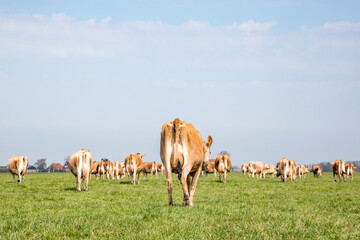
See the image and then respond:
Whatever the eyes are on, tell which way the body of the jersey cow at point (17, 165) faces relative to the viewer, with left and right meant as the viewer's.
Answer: facing away from the viewer and to the left of the viewer

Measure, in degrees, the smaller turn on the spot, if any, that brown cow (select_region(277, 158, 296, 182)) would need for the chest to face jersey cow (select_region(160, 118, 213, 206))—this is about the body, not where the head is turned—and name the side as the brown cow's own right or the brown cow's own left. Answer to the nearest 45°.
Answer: approximately 135° to the brown cow's own left

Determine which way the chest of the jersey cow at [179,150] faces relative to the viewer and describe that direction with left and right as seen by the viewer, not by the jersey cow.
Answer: facing away from the viewer and to the right of the viewer

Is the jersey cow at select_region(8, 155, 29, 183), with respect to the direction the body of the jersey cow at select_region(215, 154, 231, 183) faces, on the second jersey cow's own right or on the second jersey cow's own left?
on the second jersey cow's own left

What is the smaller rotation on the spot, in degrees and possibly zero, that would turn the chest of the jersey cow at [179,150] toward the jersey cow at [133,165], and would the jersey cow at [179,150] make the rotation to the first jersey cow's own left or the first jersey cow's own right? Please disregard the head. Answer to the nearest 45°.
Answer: approximately 45° to the first jersey cow's own left

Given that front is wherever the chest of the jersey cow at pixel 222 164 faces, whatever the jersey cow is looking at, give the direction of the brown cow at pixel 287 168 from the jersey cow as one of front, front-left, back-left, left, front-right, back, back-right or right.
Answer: front-right

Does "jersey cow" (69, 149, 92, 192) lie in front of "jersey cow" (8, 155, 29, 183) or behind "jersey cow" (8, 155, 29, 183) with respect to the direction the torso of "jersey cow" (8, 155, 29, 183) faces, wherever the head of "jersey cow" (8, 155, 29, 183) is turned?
behind

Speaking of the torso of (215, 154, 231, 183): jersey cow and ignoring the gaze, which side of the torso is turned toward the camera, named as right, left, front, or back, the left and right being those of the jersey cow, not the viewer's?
back
